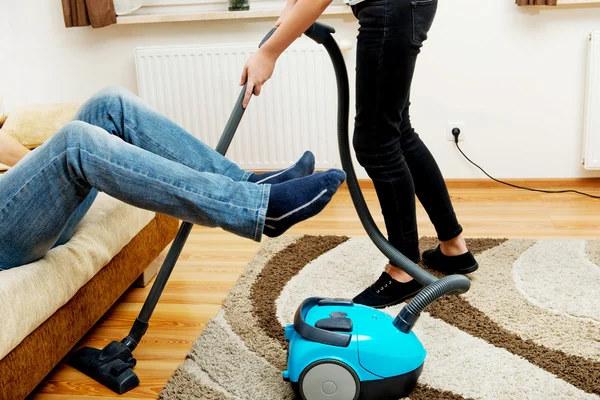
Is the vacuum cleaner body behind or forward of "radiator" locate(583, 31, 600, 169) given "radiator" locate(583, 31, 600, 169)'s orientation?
forward

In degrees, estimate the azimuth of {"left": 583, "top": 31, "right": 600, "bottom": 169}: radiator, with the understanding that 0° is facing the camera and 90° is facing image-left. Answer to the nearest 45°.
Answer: approximately 0°

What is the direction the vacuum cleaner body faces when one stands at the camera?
facing to the right of the viewer

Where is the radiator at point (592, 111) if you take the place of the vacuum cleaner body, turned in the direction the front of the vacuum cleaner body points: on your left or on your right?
on your left

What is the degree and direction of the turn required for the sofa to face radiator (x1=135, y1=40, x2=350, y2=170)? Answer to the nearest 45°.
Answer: approximately 90° to its left

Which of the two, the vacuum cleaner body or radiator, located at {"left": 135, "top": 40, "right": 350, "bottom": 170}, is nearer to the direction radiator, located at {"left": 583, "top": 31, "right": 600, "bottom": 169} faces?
the vacuum cleaner body

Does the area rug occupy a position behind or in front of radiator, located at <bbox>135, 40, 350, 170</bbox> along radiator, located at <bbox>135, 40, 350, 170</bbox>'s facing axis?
in front

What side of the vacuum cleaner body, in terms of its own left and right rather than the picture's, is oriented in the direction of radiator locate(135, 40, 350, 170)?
left

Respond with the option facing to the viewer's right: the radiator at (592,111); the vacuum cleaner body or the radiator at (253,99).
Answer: the vacuum cleaner body

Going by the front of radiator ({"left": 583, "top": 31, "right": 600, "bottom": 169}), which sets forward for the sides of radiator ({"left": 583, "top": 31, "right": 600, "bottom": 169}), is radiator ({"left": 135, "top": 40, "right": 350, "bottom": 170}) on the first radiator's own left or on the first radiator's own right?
on the first radiator's own right

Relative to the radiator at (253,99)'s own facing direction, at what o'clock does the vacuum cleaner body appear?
The vacuum cleaner body is roughly at 12 o'clock from the radiator.
